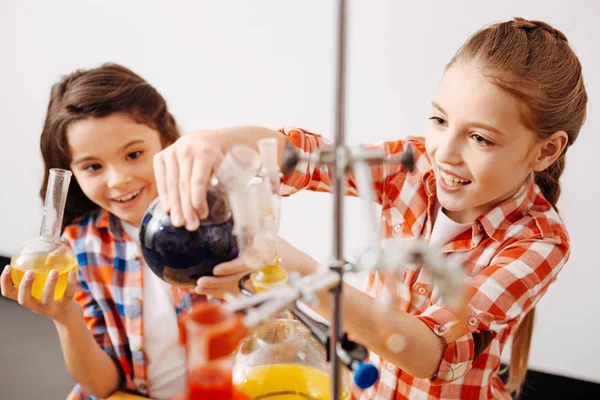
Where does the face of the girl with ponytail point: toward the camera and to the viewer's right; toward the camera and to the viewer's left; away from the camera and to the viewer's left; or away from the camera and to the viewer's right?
toward the camera and to the viewer's left

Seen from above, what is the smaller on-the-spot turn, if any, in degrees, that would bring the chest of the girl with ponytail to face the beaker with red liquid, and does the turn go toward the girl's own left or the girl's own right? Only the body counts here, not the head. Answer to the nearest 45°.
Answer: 0° — they already face it
